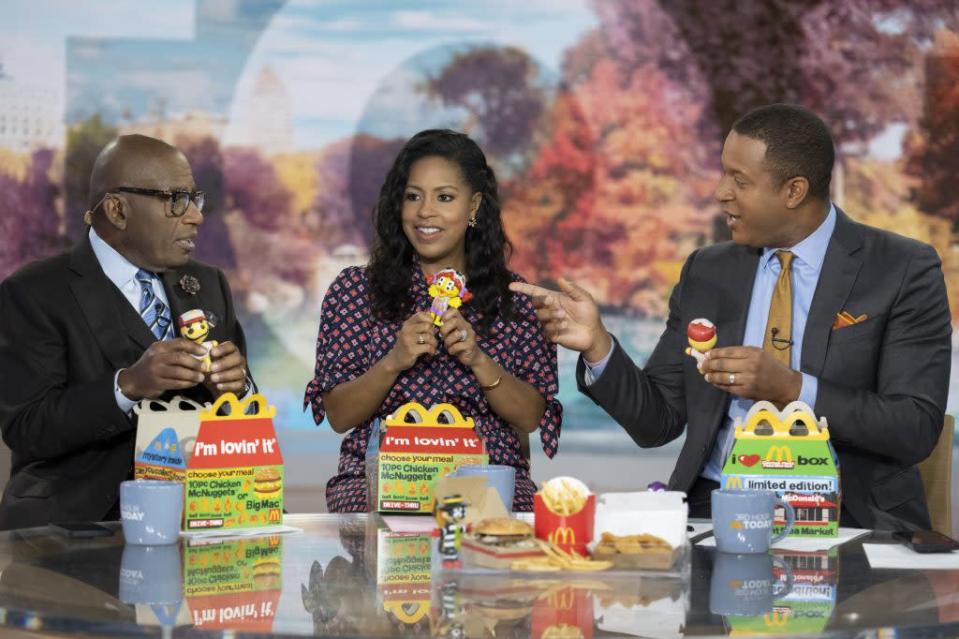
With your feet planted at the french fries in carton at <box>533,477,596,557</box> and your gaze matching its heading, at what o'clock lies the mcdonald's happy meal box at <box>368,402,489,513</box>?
The mcdonald's happy meal box is roughly at 5 o'clock from the french fries in carton.

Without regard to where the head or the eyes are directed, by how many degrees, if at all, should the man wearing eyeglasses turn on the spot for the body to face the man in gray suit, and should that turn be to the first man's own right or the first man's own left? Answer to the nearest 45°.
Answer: approximately 45° to the first man's own left

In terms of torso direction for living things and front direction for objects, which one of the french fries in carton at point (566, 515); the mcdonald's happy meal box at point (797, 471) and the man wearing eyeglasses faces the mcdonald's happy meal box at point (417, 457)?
the man wearing eyeglasses

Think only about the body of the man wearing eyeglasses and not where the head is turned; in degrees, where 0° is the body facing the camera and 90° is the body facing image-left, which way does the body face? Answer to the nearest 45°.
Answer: approximately 315°

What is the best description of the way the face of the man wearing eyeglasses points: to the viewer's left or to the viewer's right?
to the viewer's right

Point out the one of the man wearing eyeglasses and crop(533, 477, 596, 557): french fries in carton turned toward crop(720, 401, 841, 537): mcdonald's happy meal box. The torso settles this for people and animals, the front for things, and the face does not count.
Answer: the man wearing eyeglasses

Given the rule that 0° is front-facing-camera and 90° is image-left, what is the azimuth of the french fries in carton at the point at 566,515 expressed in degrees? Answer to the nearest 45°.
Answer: approximately 0°
